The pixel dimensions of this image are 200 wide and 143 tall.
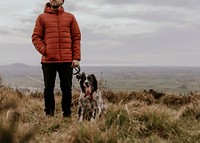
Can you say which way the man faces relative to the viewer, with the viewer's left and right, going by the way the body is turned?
facing the viewer
